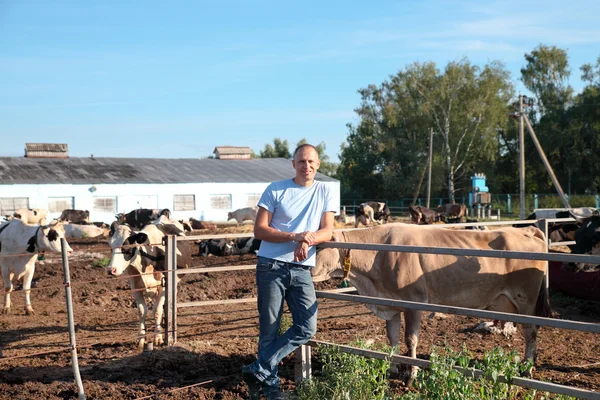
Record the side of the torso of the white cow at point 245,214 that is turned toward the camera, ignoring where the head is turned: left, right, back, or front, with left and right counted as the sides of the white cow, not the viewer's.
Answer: left

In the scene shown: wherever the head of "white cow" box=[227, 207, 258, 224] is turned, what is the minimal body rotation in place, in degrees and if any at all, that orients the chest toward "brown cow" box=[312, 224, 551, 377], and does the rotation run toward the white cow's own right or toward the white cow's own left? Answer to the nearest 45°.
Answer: approximately 90° to the white cow's own left

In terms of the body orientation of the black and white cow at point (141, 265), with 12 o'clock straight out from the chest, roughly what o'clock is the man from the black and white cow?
The man is roughly at 10 o'clock from the black and white cow.

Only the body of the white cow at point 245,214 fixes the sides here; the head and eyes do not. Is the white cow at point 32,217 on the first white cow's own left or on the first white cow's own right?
on the first white cow's own left

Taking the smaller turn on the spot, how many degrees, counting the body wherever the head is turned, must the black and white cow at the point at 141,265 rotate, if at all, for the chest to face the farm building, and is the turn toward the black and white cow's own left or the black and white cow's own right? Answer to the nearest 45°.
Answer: approximately 135° to the black and white cow's own right

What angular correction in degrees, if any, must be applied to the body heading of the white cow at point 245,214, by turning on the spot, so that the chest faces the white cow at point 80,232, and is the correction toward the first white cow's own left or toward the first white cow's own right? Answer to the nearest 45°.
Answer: approximately 45° to the first white cow's own left

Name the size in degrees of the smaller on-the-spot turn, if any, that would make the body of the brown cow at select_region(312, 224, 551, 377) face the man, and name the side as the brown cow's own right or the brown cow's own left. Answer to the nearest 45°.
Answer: approximately 45° to the brown cow's own left

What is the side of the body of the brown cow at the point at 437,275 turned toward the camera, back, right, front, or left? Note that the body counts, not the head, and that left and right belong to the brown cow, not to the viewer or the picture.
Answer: left

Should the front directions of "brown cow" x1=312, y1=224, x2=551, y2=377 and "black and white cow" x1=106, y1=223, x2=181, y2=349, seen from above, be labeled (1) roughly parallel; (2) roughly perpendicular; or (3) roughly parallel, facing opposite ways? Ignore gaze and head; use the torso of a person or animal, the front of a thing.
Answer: roughly perpendicular

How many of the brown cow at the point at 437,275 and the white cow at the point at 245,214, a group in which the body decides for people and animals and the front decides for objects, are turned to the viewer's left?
2

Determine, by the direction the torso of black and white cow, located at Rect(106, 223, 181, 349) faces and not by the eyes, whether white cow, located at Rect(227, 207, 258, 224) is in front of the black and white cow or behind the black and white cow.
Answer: behind

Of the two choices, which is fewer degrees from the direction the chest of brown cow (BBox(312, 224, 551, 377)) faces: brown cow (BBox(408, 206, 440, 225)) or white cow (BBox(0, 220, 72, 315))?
the white cow
